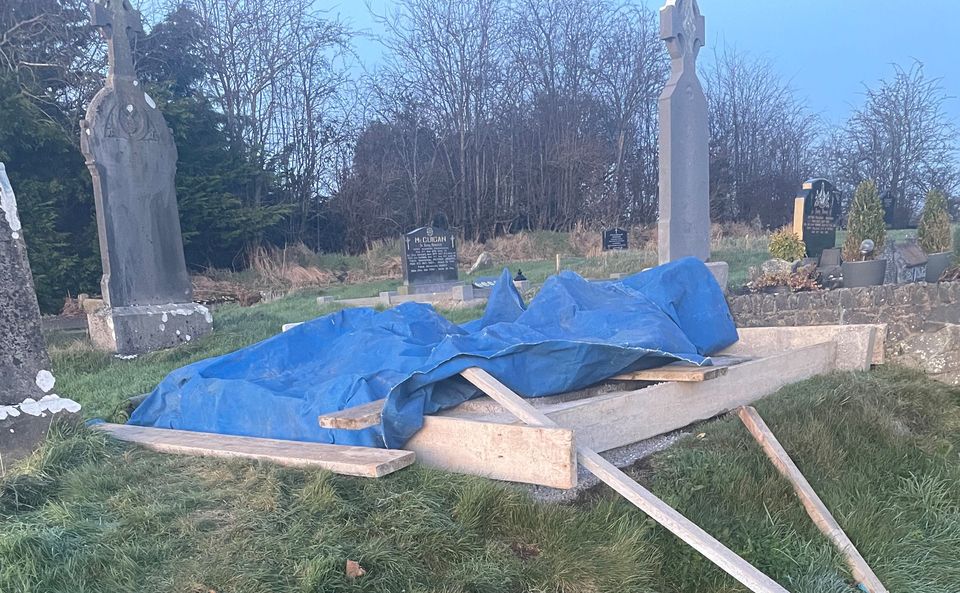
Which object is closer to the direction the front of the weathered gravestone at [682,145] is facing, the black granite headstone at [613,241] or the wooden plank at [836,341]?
the wooden plank

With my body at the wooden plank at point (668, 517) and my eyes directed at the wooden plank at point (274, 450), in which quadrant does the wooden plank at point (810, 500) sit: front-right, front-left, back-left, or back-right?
back-right

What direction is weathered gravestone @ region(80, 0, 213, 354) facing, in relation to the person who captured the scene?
facing the viewer and to the right of the viewer

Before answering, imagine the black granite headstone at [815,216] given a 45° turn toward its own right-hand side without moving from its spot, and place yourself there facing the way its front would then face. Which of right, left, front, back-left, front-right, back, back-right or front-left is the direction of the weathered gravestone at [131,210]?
front-right

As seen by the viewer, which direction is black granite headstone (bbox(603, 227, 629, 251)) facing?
toward the camera

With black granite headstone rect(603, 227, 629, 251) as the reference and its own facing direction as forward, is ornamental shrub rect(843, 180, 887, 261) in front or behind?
in front

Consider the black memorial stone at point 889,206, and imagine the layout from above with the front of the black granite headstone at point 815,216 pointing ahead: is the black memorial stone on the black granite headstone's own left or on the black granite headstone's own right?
on the black granite headstone's own left

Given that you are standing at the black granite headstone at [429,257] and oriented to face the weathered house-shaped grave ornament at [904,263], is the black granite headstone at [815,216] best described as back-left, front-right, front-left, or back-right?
front-left

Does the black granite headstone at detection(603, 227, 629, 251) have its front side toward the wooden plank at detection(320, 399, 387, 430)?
yes

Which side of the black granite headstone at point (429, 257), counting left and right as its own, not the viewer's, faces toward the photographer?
front

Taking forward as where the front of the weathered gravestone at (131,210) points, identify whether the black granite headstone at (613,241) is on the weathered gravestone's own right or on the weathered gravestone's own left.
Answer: on the weathered gravestone's own left

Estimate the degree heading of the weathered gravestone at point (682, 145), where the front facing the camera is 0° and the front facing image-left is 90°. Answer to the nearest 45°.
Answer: approximately 315°

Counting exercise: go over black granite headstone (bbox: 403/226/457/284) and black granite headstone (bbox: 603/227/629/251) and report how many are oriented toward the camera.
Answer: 2

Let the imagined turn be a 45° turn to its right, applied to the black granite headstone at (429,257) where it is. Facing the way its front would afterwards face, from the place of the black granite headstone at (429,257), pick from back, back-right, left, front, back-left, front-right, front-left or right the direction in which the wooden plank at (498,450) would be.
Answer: front-left

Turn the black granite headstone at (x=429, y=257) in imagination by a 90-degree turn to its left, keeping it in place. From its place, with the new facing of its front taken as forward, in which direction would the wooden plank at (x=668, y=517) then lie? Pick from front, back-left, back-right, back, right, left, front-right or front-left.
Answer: right
